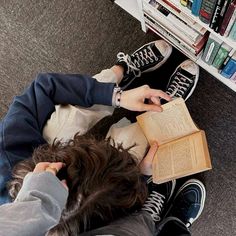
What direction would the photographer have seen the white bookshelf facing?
facing the viewer and to the left of the viewer

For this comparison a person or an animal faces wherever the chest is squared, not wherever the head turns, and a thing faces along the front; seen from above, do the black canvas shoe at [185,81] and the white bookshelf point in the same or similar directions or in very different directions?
very different directions
